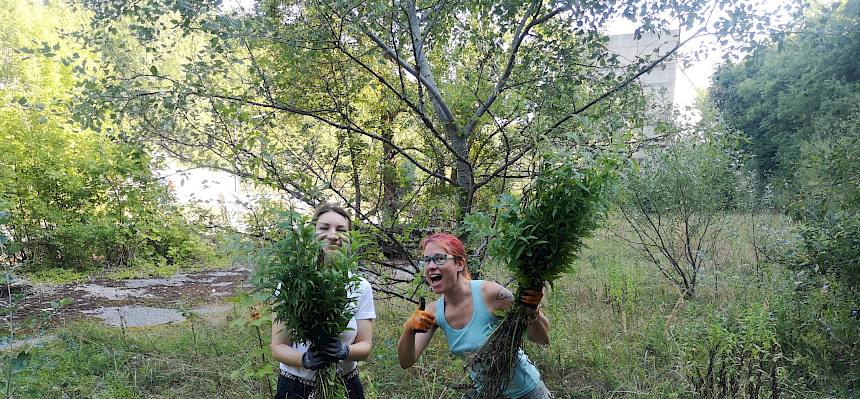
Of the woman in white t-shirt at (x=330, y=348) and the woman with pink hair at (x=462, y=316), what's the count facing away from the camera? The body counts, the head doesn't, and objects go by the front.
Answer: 0

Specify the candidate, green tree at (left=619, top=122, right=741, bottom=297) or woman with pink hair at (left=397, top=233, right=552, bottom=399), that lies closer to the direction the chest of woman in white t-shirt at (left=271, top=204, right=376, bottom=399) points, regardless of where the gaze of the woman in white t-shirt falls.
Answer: the woman with pink hair

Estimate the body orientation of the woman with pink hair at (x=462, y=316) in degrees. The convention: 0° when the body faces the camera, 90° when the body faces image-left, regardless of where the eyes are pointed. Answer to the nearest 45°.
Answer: approximately 45°

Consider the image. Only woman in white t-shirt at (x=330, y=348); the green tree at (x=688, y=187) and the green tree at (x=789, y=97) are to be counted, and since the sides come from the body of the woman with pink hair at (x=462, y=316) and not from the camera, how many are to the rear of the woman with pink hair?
2

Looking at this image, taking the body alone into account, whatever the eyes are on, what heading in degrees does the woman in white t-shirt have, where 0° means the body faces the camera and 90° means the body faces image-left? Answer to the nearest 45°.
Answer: approximately 0°

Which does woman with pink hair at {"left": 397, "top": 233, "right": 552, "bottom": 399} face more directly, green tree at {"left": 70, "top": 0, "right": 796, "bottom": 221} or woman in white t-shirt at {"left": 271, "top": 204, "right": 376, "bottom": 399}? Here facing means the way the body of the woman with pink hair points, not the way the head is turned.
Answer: the woman in white t-shirt

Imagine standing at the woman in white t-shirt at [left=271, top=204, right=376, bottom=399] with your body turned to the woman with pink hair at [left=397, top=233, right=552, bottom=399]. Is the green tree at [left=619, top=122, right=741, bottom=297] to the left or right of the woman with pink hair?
left

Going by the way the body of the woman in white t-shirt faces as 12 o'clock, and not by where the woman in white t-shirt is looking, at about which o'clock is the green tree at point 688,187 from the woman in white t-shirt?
The green tree is roughly at 8 o'clock from the woman in white t-shirt.

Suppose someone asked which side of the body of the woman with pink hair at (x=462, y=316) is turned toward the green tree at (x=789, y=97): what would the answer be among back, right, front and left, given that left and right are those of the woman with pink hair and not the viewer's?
back

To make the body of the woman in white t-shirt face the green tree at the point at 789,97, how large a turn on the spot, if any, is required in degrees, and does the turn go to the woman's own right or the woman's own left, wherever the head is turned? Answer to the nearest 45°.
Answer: approximately 135° to the woman's own left
